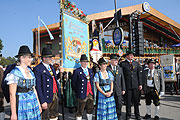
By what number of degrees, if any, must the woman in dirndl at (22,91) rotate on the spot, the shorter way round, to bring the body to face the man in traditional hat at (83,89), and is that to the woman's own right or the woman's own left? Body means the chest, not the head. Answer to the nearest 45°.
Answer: approximately 90° to the woman's own left

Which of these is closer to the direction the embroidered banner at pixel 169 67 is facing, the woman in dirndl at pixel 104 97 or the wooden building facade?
the woman in dirndl

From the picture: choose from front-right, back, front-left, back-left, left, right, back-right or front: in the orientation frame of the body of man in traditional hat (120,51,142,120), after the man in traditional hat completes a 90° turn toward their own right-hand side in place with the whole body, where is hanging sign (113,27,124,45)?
right

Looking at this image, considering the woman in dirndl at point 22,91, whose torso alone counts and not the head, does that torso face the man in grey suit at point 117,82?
no

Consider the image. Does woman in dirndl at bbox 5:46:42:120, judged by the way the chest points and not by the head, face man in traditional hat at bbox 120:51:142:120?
no

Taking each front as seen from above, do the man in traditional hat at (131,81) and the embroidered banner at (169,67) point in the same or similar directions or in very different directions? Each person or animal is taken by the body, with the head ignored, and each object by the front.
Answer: same or similar directions

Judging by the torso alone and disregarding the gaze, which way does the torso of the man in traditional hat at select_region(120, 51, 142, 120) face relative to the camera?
toward the camera

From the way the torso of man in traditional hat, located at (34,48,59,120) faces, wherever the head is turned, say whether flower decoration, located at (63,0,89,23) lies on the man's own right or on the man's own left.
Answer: on the man's own left

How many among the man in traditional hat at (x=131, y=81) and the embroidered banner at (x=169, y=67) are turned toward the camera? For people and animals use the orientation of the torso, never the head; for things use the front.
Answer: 2

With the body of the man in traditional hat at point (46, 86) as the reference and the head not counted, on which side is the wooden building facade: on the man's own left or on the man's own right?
on the man's own left

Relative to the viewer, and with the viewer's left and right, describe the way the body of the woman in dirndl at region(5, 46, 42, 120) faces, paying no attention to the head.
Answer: facing the viewer and to the right of the viewer

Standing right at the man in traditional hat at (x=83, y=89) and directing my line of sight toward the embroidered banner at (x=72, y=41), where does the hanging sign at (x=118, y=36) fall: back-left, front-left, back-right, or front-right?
front-right
